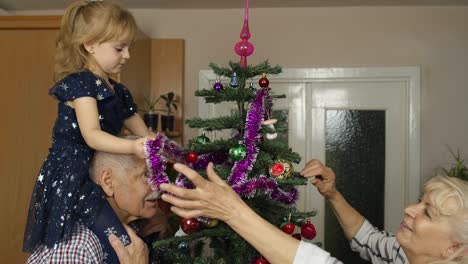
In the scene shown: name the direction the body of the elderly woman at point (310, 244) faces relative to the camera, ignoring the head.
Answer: to the viewer's left

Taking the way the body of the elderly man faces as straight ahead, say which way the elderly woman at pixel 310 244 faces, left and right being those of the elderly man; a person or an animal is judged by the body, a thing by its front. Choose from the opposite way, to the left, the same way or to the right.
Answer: the opposite way

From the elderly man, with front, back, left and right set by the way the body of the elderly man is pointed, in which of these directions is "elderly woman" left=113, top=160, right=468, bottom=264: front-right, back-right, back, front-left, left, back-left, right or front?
front-right

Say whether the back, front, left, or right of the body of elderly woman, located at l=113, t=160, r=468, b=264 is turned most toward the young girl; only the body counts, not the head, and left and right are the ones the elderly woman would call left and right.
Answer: front

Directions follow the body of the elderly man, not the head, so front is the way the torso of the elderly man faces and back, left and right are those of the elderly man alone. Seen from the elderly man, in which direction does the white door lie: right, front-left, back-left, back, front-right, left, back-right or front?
front-left

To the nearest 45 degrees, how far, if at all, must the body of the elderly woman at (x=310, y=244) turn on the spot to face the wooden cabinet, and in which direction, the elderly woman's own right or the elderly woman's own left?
approximately 45° to the elderly woman's own right

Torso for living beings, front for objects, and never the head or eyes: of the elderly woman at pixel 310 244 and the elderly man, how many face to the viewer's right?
1

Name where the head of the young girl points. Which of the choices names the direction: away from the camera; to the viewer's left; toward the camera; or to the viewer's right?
to the viewer's right

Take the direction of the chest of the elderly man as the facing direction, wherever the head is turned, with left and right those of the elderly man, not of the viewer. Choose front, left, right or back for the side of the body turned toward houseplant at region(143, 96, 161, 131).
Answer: left

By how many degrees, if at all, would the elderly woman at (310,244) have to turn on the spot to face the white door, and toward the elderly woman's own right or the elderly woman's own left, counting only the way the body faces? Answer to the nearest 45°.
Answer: approximately 90° to the elderly woman's own right

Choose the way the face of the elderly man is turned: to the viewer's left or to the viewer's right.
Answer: to the viewer's right

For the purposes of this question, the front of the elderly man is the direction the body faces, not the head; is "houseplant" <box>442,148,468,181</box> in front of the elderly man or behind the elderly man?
in front

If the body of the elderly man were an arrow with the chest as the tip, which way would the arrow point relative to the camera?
to the viewer's right
